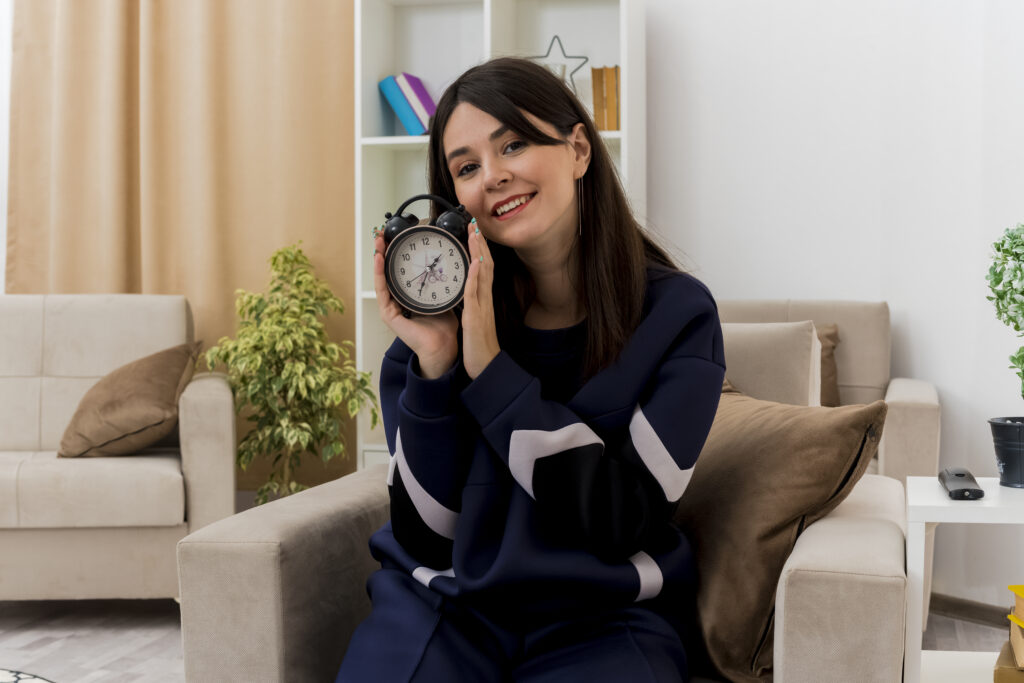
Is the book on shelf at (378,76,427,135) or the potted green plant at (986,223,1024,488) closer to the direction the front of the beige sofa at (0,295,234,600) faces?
the potted green plant

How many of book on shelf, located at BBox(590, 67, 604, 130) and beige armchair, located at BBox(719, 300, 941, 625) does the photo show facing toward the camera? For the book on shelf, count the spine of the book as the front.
2

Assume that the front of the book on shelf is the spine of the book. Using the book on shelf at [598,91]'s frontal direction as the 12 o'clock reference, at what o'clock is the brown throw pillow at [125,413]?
The brown throw pillow is roughly at 2 o'clock from the book on shelf.

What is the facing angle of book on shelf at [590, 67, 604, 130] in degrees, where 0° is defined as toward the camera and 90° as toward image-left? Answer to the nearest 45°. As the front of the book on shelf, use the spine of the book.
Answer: approximately 0°

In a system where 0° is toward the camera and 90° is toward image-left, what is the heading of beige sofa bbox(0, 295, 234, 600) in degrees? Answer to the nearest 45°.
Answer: approximately 0°

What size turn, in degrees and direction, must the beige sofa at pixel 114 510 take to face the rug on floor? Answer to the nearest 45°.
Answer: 0° — it already faces it
